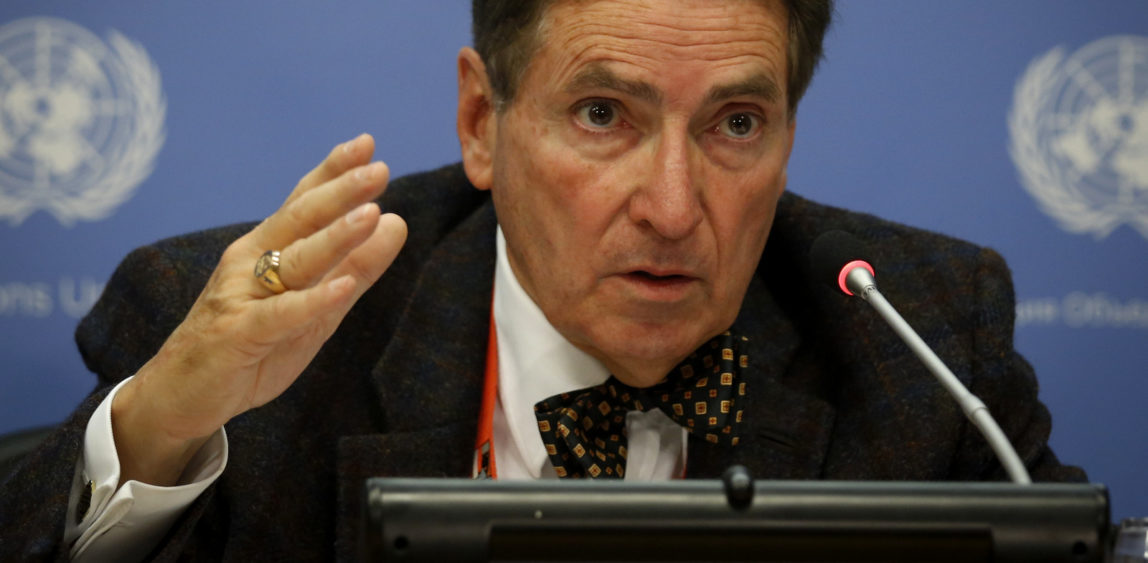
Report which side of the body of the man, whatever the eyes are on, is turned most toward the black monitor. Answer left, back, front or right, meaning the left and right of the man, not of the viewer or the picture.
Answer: front

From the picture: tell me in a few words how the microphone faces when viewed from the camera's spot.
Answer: facing away from the viewer and to the left of the viewer

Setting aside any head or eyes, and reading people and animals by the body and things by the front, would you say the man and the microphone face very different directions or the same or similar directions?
very different directions

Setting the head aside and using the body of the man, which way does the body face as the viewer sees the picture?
toward the camera
